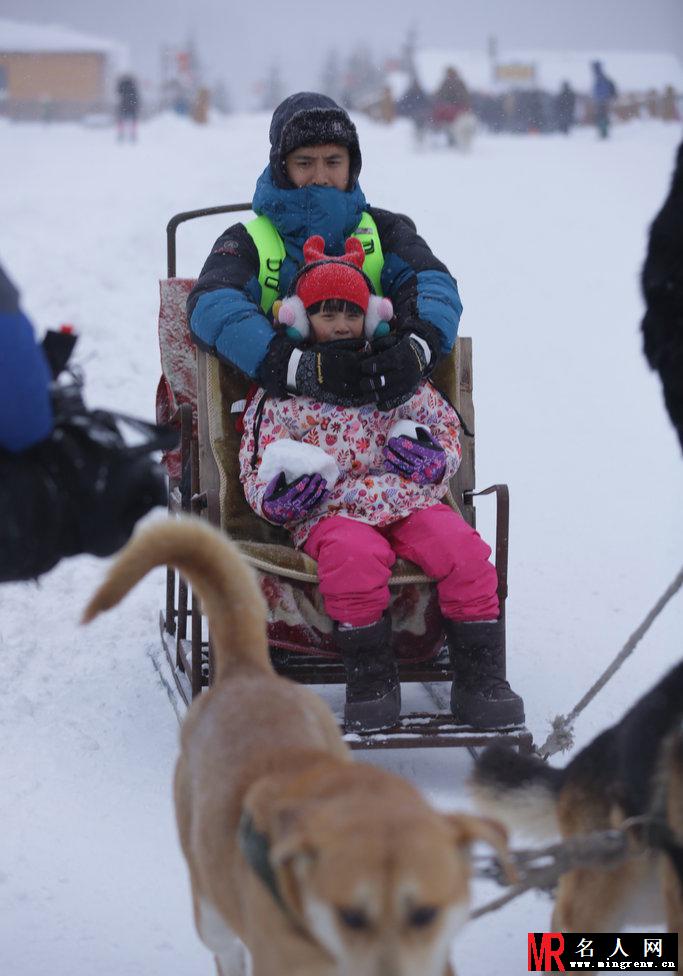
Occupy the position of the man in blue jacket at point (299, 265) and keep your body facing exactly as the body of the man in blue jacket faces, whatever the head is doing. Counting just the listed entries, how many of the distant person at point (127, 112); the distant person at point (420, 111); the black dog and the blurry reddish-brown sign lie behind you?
3

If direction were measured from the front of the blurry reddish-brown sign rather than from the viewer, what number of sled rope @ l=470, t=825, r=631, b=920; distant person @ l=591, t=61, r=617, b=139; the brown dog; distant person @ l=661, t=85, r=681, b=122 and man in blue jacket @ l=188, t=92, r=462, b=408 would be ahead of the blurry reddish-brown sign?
5

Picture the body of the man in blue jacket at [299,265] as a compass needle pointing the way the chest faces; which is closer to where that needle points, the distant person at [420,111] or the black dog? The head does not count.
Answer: the black dog

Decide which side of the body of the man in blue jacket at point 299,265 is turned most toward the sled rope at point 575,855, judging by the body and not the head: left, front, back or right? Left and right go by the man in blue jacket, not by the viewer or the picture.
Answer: front

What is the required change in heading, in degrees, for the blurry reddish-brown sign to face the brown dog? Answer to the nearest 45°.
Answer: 0° — it already faces it

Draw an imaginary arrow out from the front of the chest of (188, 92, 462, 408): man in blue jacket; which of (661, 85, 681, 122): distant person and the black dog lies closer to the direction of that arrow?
the black dog

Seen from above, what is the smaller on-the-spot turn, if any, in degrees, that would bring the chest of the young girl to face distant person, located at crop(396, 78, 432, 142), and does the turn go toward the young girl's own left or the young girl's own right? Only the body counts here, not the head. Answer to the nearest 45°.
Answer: approximately 180°

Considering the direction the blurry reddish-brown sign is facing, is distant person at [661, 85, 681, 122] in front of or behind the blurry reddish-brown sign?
in front

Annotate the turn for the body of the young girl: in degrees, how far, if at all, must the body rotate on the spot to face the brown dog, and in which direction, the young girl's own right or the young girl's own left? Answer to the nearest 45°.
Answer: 0° — they already face it
